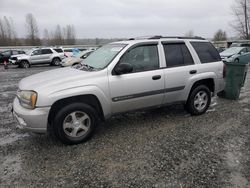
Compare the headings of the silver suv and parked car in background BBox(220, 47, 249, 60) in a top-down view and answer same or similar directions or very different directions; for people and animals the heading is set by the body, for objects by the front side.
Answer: same or similar directions

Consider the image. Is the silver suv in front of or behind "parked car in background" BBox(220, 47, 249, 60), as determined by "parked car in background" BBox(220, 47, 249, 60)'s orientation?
in front

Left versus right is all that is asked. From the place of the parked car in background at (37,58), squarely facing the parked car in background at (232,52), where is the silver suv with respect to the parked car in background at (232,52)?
right

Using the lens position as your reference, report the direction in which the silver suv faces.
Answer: facing the viewer and to the left of the viewer

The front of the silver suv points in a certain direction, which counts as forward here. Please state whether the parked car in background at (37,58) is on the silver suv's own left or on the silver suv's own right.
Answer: on the silver suv's own right

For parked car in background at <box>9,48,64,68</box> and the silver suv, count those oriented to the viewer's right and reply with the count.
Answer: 0

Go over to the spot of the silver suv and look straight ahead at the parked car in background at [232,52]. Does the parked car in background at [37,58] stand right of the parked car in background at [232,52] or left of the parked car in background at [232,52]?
left

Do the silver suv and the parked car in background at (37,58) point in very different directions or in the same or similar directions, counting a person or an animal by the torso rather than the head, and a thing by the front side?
same or similar directions

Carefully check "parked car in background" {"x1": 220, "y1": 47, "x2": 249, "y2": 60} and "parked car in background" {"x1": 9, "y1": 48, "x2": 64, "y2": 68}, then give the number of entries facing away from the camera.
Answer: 0

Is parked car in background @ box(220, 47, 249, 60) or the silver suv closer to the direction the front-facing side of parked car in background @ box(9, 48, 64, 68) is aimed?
the silver suv

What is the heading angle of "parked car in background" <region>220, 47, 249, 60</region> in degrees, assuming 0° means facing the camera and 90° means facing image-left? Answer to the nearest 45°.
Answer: approximately 45°

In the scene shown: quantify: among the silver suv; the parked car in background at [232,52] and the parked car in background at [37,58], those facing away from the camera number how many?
0
